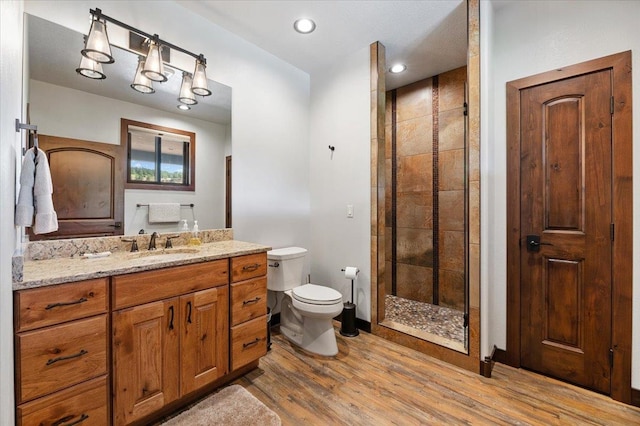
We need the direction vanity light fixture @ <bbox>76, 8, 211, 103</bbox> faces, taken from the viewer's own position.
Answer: facing the viewer and to the right of the viewer

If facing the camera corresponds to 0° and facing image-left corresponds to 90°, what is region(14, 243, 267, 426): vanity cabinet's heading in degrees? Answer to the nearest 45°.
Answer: approximately 315°

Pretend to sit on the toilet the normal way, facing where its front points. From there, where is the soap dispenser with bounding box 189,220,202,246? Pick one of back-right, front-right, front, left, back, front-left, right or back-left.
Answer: back-right

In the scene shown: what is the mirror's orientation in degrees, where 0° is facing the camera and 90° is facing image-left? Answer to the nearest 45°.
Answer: approximately 315°

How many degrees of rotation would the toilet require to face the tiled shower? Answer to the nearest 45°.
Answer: approximately 90° to its left

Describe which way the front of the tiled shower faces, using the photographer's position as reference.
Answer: facing the viewer and to the left of the viewer

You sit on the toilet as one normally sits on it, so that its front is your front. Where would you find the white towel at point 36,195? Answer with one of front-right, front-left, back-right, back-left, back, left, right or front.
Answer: right
